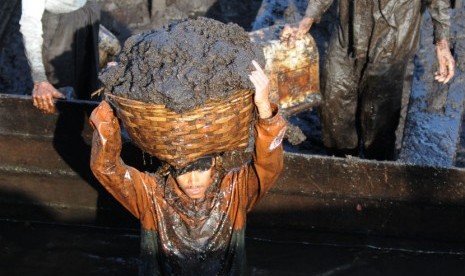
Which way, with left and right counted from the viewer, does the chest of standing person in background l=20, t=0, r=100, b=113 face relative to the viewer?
facing the viewer and to the right of the viewer

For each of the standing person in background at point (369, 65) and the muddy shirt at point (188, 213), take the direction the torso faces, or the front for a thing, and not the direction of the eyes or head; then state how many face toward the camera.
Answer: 2

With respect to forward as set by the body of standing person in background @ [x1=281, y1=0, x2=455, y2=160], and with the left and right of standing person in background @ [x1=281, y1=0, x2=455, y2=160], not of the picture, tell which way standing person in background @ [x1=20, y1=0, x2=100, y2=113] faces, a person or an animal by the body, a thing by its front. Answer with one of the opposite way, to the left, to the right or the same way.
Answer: to the left

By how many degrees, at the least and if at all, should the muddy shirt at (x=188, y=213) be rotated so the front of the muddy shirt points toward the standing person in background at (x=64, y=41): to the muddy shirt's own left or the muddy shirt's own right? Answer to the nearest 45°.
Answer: approximately 135° to the muddy shirt's own right

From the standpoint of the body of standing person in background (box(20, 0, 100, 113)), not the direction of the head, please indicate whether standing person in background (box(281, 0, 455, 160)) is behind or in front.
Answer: in front

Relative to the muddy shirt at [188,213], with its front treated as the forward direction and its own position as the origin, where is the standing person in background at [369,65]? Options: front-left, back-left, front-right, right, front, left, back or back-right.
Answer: back-left

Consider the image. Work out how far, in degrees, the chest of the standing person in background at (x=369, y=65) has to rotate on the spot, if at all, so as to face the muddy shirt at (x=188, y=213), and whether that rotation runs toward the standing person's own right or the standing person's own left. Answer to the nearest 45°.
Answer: approximately 45° to the standing person's own right

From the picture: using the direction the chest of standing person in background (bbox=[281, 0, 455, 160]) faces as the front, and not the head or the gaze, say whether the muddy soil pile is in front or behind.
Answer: in front
